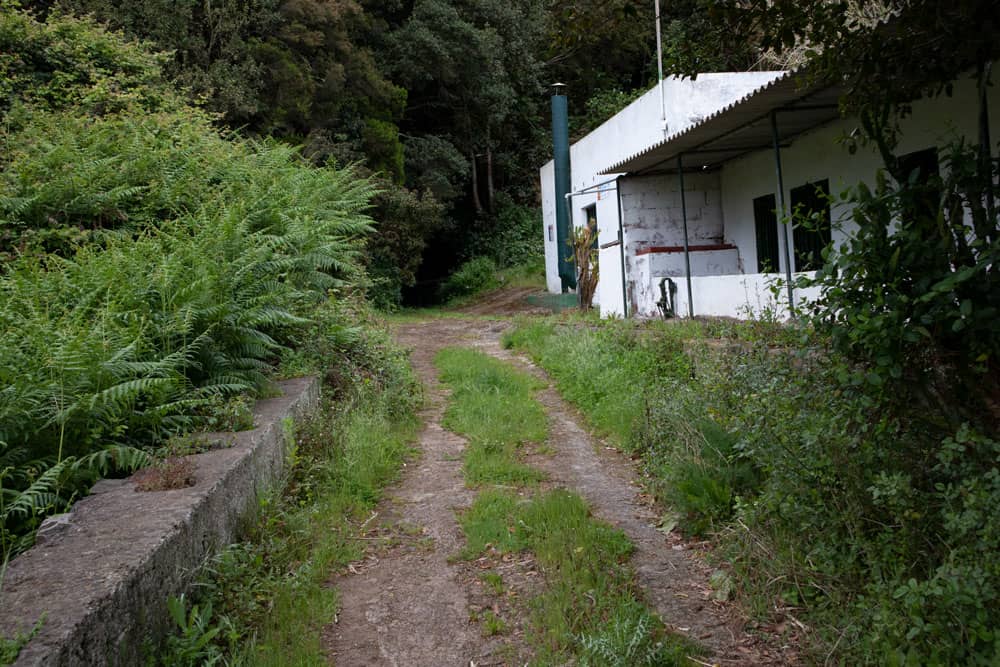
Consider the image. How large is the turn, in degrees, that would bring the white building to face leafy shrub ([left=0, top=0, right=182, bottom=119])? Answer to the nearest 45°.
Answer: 0° — it already faces it

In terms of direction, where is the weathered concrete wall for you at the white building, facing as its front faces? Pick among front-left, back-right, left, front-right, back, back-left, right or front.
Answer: front-left

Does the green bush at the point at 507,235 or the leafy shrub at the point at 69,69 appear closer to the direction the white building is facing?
the leafy shrub

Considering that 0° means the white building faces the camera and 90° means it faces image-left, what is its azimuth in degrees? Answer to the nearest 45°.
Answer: approximately 45°

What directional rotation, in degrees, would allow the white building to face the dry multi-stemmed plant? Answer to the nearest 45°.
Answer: approximately 90° to its right

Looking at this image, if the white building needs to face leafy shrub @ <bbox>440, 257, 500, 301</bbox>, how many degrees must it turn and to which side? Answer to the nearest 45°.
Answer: approximately 90° to its right
